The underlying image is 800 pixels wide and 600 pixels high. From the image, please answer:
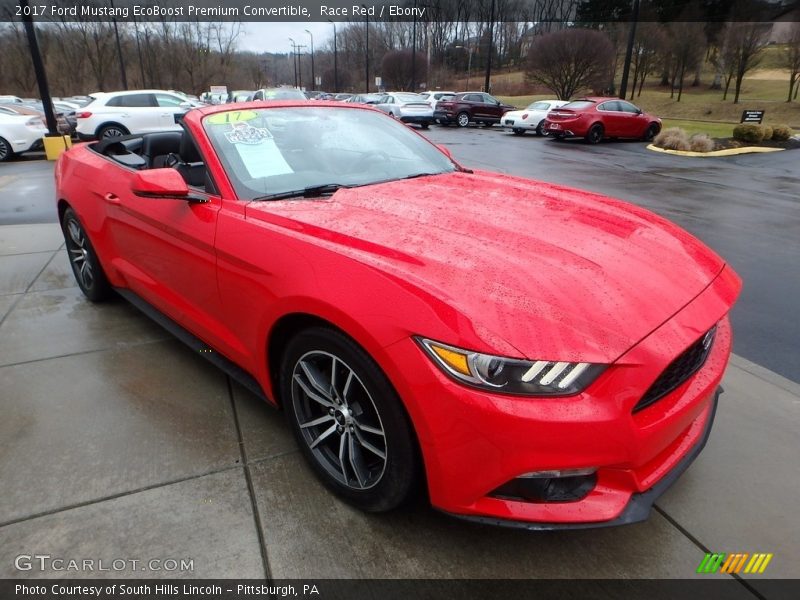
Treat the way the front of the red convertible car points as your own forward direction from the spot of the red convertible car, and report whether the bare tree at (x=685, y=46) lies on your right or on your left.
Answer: on your left

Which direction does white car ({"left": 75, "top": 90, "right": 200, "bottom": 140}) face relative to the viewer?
to the viewer's right

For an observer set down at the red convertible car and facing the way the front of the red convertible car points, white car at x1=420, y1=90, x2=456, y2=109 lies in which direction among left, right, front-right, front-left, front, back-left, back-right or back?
back-left

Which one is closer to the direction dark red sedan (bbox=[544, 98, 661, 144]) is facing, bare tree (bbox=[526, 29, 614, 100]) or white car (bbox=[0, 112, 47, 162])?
the bare tree

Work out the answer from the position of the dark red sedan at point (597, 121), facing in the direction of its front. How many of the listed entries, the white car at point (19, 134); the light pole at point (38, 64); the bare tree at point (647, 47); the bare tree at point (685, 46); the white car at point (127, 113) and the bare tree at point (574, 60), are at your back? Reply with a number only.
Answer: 3

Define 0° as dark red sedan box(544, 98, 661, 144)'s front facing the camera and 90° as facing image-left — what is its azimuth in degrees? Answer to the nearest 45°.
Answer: approximately 225°
